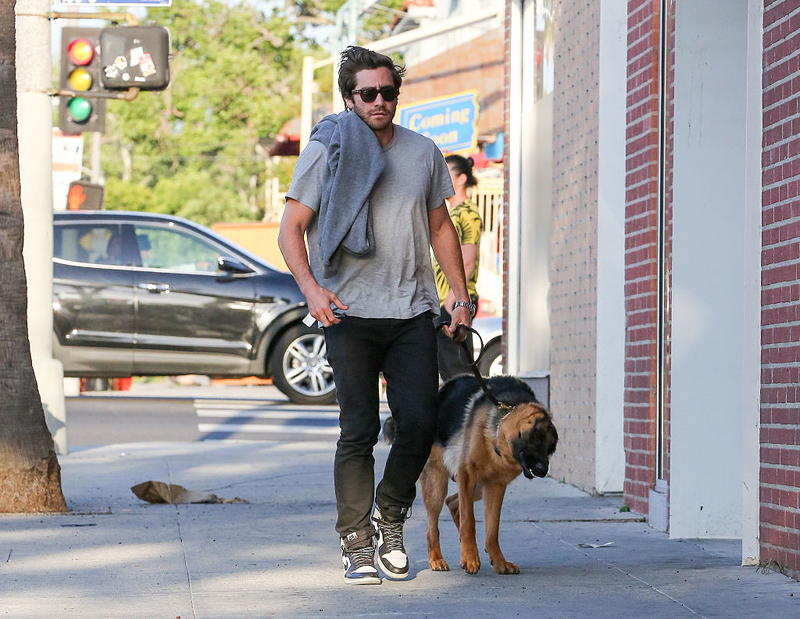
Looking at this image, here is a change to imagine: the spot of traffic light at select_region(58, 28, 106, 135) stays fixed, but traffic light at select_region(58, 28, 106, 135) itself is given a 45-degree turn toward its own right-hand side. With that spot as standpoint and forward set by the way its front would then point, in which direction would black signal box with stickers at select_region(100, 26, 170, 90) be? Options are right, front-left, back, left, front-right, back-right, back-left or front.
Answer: left

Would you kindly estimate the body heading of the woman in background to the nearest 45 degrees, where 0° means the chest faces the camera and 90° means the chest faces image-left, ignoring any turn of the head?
approximately 90°

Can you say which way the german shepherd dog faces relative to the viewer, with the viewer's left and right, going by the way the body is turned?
facing the viewer and to the right of the viewer

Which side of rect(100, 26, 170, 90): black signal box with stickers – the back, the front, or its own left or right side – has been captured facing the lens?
back

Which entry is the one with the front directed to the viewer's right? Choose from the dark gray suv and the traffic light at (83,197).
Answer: the dark gray suv

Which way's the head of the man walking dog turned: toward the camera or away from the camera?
toward the camera

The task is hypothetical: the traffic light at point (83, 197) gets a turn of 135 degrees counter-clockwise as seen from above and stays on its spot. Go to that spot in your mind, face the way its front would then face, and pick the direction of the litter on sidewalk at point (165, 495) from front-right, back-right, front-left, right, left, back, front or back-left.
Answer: back-right

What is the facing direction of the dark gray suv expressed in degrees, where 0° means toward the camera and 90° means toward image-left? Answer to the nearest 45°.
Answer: approximately 270°

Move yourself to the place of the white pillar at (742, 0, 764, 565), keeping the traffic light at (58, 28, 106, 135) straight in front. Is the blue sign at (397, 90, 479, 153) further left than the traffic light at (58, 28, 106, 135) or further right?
right

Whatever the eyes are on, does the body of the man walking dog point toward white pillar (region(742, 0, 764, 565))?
no

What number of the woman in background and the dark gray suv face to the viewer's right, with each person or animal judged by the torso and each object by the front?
1

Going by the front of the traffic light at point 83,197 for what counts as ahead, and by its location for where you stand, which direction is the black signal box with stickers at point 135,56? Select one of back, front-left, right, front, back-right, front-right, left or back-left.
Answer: front

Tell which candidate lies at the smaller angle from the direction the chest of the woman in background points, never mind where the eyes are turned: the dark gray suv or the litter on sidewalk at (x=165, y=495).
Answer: the litter on sidewalk

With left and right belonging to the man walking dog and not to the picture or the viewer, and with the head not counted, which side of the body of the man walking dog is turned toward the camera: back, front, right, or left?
front
